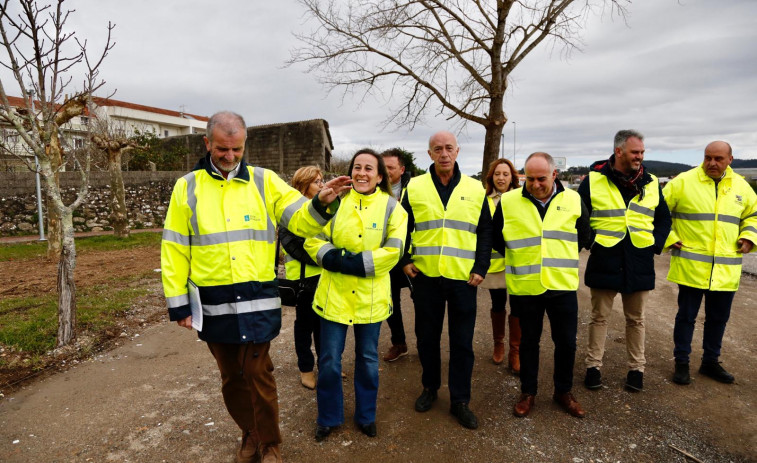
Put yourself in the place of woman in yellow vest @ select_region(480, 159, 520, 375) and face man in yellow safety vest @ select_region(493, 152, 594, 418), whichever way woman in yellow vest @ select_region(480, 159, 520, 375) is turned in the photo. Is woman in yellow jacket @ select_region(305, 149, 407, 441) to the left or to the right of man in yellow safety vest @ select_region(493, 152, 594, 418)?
right

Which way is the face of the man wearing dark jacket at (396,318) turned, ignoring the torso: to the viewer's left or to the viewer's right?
to the viewer's left

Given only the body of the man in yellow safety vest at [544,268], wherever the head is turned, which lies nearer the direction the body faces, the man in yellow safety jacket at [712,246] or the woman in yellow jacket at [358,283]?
the woman in yellow jacket

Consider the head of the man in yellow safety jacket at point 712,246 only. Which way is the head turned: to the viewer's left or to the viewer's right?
to the viewer's left

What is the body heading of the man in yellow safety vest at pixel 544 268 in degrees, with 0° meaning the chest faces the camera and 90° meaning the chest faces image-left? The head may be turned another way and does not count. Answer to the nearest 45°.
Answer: approximately 0°

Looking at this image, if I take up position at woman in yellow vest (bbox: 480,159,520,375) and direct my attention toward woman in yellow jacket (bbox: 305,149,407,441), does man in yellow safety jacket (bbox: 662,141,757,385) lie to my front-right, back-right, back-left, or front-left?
back-left

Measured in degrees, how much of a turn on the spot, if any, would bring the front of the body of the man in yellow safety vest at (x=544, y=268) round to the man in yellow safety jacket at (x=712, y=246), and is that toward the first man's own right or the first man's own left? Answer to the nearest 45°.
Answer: approximately 135° to the first man's own left

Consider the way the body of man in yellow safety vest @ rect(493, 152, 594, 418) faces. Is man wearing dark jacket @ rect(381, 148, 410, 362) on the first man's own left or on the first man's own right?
on the first man's own right

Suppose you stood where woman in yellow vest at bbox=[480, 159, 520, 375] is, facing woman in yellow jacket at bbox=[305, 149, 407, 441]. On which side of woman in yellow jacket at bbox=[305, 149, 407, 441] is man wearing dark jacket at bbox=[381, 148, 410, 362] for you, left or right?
right

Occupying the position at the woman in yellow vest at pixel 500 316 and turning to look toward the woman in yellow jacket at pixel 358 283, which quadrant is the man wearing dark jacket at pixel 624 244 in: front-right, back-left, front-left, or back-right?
back-left

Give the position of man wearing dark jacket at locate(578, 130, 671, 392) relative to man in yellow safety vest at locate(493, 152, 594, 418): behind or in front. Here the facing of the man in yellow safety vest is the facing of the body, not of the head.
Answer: behind

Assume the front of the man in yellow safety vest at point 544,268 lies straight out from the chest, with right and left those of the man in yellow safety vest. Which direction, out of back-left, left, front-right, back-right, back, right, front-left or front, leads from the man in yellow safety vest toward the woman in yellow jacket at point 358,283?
front-right

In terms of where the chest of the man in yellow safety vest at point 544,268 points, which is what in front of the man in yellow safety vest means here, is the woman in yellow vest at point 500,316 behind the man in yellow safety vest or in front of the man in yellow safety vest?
behind
